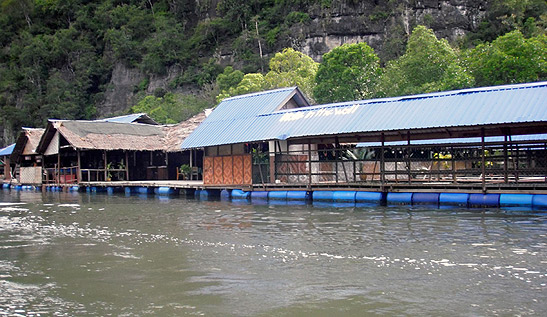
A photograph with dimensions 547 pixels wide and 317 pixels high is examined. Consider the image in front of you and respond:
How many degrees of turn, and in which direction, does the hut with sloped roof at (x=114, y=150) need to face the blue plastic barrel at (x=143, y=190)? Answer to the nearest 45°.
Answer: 0° — it already faces it

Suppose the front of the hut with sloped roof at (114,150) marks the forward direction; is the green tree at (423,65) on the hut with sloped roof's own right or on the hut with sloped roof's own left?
on the hut with sloped roof's own left

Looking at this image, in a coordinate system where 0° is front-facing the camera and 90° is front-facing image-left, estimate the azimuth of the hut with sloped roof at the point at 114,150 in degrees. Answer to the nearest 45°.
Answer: approximately 0°

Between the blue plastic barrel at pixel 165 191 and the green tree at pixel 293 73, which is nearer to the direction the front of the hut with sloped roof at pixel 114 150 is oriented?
the blue plastic barrel

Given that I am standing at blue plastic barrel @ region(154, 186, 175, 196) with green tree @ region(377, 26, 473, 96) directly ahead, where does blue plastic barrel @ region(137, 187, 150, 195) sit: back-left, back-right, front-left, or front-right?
back-left

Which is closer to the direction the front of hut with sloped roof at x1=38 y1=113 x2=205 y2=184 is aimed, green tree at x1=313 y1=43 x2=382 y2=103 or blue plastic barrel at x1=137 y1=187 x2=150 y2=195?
the blue plastic barrel

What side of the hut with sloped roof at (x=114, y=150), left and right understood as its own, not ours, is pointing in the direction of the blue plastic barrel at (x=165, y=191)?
front

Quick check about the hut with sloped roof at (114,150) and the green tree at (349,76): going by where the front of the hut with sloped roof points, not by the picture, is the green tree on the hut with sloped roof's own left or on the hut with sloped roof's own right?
on the hut with sloped roof's own left

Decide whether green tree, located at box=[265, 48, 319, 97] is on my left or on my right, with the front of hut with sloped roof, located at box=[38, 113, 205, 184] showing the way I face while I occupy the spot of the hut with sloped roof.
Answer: on my left

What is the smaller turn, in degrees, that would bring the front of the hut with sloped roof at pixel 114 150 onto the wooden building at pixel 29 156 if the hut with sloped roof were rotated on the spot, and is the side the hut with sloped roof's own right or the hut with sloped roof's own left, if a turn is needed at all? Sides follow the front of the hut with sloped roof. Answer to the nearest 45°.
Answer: approximately 135° to the hut with sloped roof's own right

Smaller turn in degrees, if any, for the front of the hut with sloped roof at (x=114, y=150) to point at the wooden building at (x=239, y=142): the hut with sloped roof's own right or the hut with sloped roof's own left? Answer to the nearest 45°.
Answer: approximately 45° to the hut with sloped roof's own left
